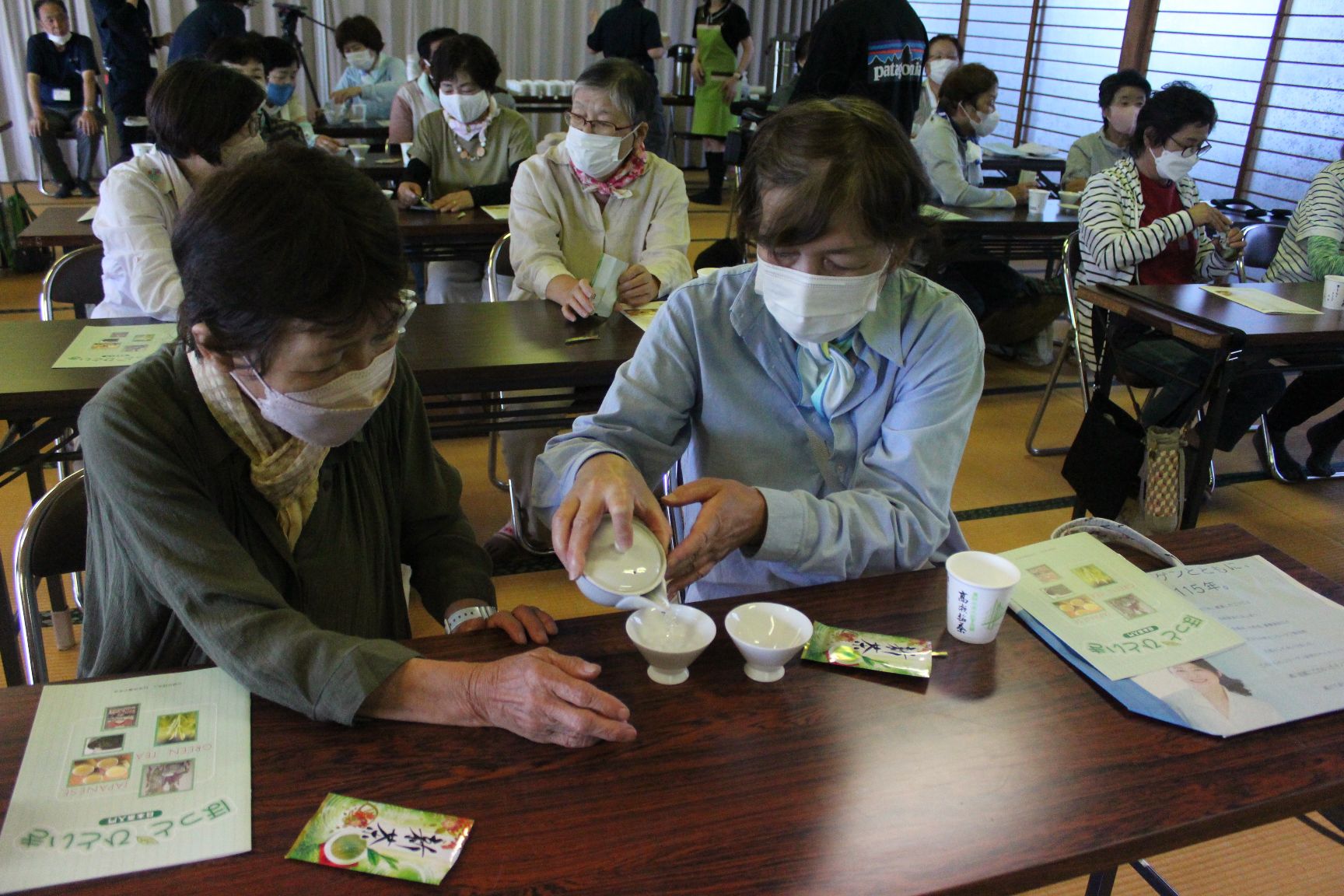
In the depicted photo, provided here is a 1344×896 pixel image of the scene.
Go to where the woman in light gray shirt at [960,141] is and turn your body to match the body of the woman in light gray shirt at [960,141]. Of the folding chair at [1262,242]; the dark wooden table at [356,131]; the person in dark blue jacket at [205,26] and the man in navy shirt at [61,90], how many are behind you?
3

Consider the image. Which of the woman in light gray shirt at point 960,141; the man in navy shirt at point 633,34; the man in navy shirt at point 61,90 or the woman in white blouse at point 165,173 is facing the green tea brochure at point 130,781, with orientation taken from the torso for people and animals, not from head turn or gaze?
the man in navy shirt at point 61,90

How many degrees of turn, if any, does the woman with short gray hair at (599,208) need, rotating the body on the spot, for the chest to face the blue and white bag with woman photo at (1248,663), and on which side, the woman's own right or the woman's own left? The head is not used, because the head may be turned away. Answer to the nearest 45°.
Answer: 0° — they already face it

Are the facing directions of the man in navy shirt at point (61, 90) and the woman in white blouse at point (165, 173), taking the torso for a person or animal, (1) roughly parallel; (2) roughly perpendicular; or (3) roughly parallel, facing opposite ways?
roughly perpendicular

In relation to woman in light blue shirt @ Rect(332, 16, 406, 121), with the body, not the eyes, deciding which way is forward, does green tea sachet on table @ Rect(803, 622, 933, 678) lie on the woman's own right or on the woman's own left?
on the woman's own left

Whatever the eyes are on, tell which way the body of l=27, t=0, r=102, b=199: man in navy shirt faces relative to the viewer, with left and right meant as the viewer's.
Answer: facing the viewer

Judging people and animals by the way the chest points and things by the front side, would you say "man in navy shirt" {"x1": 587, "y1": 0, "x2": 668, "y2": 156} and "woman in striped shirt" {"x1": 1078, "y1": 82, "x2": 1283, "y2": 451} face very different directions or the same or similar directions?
very different directions

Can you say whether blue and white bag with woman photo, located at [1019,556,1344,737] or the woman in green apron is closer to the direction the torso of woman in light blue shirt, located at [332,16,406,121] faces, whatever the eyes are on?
the blue and white bag with woman photo

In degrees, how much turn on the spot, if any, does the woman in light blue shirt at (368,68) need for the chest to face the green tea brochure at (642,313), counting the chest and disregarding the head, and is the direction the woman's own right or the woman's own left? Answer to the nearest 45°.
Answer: approximately 45° to the woman's own left

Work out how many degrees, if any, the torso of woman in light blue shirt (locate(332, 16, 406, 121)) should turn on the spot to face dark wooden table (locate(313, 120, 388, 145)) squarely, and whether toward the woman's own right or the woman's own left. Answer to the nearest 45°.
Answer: approximately 45° to the woman's own left

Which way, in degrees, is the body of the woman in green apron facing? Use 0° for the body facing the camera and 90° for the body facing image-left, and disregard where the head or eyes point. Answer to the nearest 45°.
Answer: approximately 45°

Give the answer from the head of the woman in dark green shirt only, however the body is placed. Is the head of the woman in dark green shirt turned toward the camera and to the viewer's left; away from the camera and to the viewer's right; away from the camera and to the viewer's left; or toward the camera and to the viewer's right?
toward the camera and to the viewer's right

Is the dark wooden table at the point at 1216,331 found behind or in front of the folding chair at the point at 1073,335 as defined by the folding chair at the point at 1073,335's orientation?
in front

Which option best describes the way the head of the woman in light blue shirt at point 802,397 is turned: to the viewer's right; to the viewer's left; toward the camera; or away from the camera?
toward the camera

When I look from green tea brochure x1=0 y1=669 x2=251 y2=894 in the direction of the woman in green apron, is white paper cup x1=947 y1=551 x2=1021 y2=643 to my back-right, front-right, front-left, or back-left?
front-right
